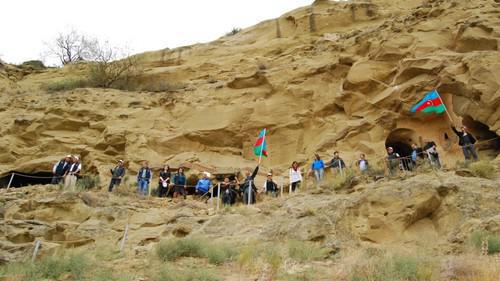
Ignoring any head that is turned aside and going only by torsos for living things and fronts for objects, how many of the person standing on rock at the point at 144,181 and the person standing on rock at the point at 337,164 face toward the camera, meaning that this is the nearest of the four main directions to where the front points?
2

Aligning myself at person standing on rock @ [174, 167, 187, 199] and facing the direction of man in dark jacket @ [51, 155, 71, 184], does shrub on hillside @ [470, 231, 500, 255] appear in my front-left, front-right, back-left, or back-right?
back-left

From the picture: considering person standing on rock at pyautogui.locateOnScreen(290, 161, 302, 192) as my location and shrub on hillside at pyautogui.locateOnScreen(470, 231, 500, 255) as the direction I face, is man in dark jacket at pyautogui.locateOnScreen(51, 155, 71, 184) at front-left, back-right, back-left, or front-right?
back-right

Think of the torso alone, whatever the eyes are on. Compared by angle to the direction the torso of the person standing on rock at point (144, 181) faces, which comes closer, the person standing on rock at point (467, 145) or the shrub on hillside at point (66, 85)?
the person standing on rock

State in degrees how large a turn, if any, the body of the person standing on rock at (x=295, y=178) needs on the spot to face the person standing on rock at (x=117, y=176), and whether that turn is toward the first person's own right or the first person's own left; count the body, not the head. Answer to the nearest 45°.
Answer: approximately 90° to the first person's own right
